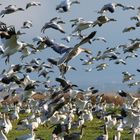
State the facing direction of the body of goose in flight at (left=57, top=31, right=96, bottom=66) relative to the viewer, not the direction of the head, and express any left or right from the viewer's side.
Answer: facing to the right of the viewer

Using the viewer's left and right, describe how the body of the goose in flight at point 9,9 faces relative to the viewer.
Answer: facing to the right of the viewer
